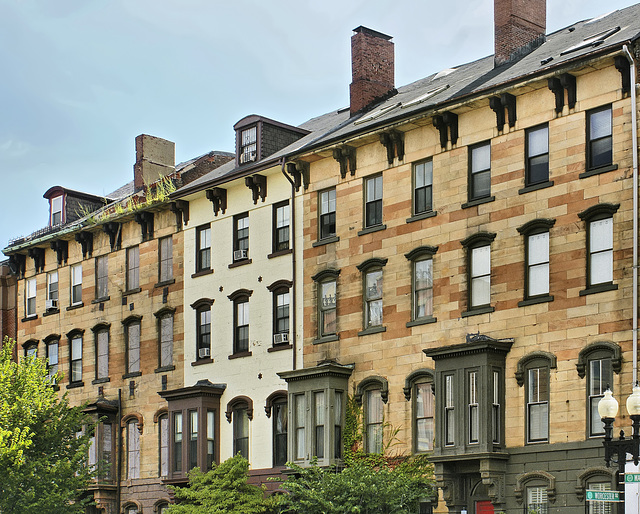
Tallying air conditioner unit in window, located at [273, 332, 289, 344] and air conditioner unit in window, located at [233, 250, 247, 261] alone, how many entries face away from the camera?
0

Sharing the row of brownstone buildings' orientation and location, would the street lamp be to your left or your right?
on your left

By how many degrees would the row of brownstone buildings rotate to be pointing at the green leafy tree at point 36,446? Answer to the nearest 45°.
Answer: approximately 90° to its right

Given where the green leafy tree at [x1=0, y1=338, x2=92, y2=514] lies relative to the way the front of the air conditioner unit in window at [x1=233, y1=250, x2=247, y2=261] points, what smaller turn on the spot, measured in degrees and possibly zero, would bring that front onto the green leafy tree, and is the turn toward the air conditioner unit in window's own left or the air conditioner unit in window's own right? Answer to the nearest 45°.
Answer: approximately 45° to the air conditioner unit in window's own right

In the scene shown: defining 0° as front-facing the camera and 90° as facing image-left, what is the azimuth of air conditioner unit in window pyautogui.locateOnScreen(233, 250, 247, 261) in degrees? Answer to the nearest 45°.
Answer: approximately 45°

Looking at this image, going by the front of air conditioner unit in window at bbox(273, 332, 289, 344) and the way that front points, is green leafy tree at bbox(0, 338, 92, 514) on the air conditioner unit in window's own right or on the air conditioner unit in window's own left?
on the air conditioner unit in window's own right
